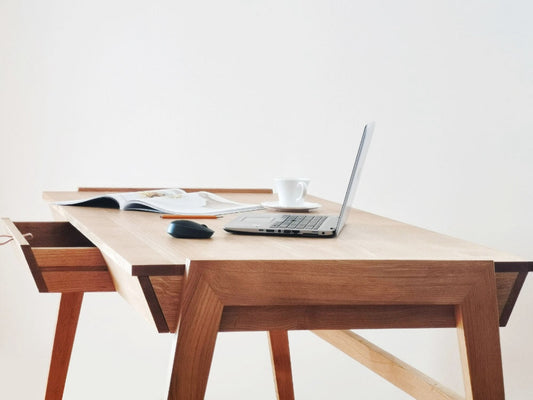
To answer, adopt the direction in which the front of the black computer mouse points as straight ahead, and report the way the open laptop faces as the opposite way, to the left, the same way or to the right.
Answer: the opposite way

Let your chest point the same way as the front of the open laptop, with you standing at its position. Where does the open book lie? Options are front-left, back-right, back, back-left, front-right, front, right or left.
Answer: front-right

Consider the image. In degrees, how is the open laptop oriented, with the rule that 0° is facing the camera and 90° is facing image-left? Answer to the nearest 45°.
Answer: approximately 90°

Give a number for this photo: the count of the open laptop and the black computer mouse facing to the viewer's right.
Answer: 1

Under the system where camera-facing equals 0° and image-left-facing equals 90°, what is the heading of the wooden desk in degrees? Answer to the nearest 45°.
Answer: approximately 90°

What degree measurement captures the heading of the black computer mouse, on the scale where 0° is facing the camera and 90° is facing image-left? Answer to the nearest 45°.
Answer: approximately 270°
